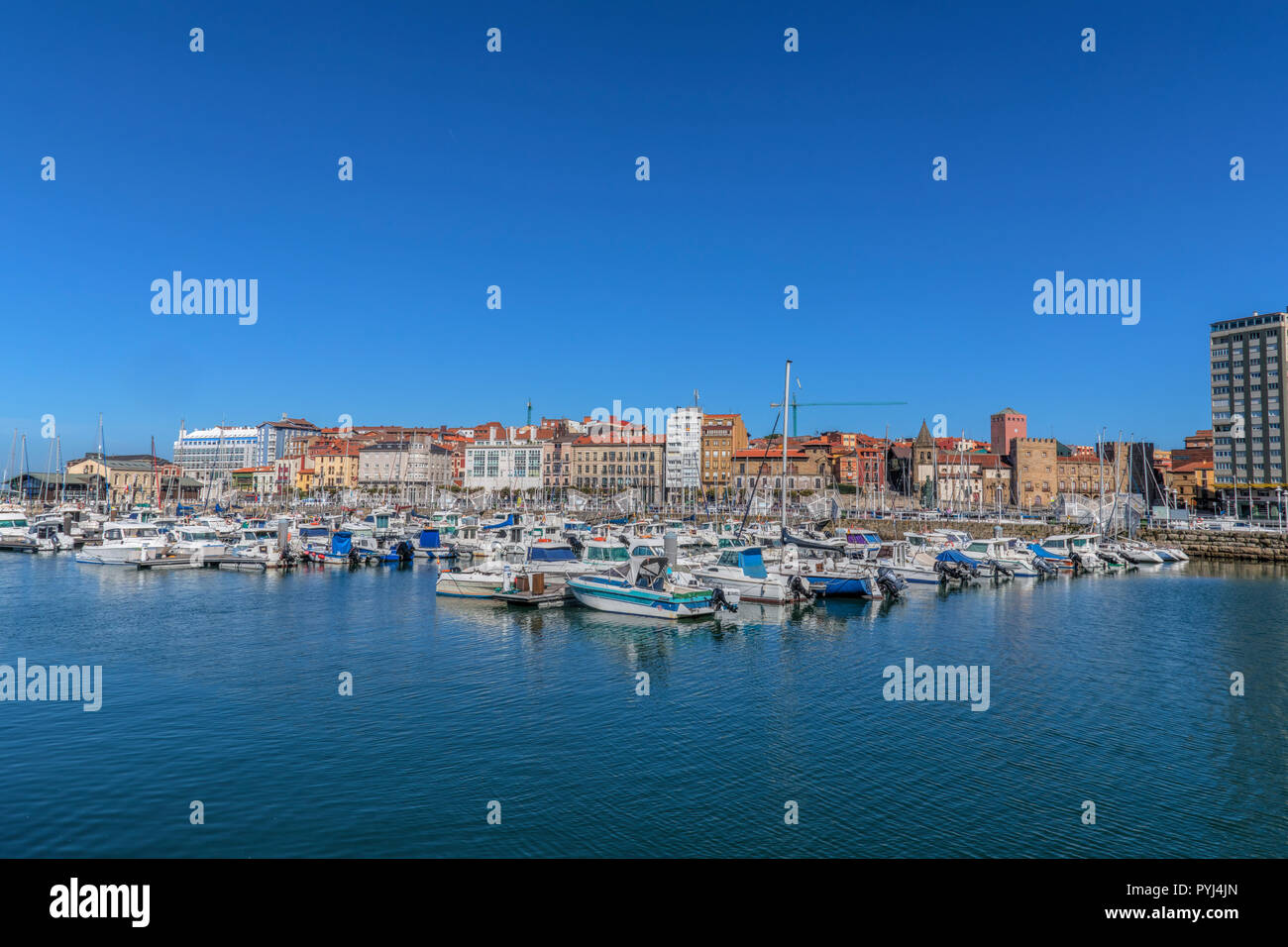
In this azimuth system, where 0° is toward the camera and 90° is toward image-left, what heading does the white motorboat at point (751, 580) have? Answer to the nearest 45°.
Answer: approximately 135°

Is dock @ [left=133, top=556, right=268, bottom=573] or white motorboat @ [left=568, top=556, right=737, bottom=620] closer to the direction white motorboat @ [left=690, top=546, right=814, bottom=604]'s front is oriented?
the dock

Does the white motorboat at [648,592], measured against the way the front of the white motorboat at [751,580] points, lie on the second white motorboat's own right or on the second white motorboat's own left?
on the second white motorboat's own left

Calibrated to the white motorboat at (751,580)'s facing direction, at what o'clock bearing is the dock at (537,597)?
The dock is roughly at 10 o'clock from the white motorboat.

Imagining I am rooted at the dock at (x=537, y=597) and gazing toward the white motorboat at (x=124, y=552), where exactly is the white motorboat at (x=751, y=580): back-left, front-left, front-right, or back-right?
back-right
